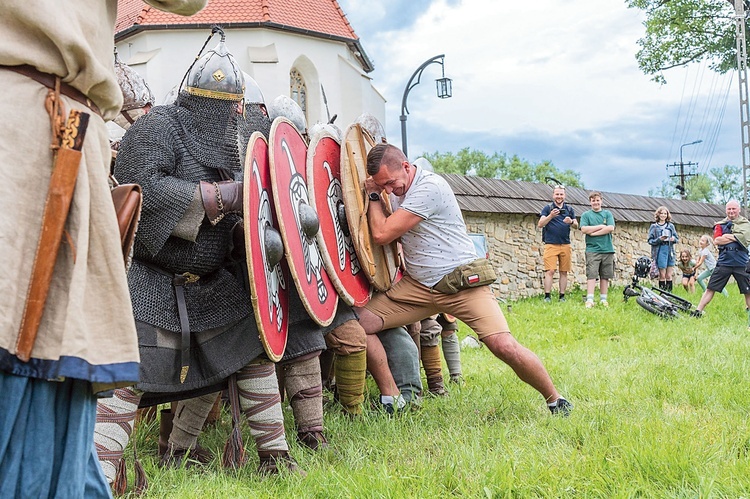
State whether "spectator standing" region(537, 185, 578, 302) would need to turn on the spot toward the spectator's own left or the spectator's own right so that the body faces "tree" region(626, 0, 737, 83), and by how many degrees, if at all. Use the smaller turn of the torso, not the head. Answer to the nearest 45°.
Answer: approximately 180°

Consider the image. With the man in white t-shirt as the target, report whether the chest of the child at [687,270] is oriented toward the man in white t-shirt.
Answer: yes

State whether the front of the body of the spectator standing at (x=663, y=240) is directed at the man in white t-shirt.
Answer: yes

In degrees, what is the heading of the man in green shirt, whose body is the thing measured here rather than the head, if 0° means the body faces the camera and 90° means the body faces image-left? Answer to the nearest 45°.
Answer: approximately 0°

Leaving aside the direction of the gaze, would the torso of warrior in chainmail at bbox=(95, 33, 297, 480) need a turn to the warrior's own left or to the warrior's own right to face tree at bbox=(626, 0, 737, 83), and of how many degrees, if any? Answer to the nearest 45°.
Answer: approximately 90° to the warrior's own left
